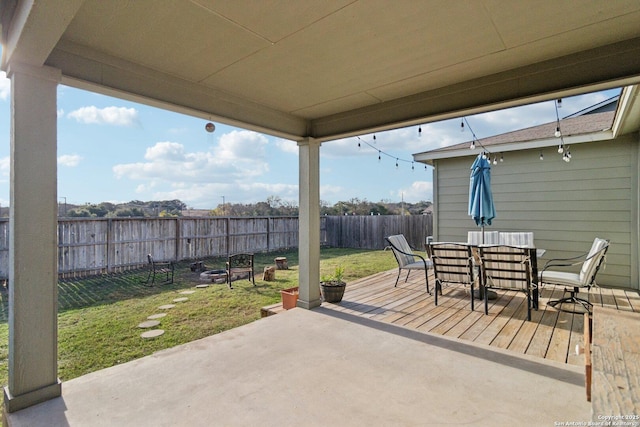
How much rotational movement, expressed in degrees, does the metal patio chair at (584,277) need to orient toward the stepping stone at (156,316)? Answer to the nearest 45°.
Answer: approximately 45° to its left

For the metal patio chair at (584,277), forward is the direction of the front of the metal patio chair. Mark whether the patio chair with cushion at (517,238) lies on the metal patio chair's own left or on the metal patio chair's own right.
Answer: on the metal patio chair's own right

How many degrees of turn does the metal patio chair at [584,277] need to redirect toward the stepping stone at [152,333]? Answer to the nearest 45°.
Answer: approximately 45° to its left

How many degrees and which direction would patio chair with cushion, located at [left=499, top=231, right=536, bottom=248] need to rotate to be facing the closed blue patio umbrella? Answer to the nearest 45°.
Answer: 0° — it already faces it

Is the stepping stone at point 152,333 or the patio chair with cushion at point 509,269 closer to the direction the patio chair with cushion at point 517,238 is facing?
the patio chair with cushion

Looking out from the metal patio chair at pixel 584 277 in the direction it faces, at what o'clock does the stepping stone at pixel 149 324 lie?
The stepping stone is roughly at 11 o'clock from the metal patio chair.

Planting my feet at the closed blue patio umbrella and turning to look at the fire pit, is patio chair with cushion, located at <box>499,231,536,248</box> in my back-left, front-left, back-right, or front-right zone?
back-right

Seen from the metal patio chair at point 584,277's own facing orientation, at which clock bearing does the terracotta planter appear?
The terracotta planter is roughly at 11 o'clock from the metal patio chair.

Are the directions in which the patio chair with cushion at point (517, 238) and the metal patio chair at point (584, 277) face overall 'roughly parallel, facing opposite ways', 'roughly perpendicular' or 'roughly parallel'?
roughly perpendicular

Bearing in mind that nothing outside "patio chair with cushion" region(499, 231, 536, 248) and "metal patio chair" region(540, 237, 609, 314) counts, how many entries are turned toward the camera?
1

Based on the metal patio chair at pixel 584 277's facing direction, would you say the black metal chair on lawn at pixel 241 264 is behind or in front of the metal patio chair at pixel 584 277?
in front

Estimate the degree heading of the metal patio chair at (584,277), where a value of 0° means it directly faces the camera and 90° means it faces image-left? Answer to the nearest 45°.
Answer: approximately 90°

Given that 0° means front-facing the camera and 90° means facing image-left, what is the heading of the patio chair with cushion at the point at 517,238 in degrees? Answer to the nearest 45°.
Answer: approximately 0°

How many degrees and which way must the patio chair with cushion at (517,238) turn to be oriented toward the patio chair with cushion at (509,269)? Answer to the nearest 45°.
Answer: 0° — it already faces it
